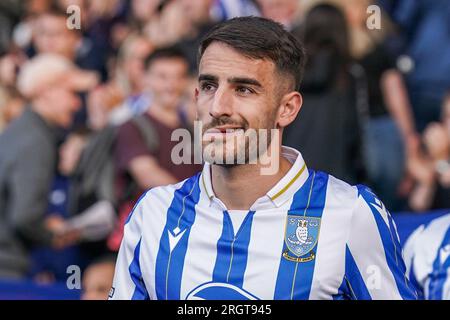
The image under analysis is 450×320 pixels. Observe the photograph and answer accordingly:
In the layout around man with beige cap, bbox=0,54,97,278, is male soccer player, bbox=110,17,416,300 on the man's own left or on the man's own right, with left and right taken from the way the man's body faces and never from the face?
on the man's own right

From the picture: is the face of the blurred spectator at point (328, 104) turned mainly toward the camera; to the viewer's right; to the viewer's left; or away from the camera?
away from the camera

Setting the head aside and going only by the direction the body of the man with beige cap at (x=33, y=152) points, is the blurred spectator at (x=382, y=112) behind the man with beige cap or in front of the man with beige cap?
in front

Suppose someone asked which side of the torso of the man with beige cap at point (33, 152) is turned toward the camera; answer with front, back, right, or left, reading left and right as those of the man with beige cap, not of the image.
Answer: right

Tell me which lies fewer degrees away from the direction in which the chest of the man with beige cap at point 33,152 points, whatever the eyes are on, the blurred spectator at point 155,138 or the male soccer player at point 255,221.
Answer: the blurred spectator

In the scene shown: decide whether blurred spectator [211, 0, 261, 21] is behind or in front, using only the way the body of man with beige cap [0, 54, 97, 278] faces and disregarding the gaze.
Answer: in front
